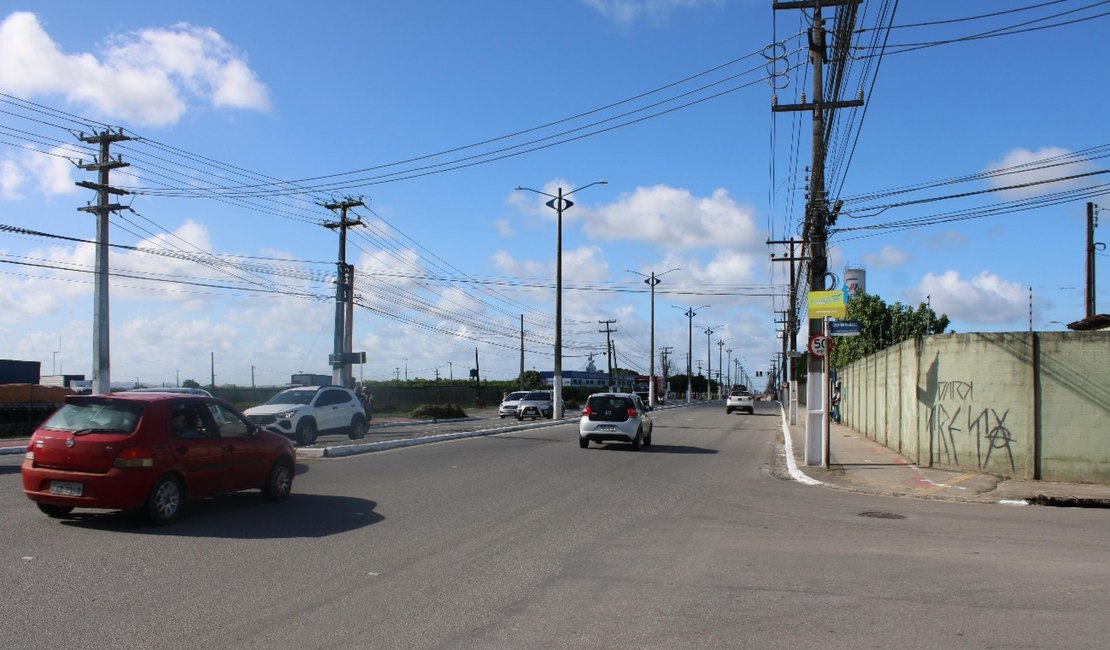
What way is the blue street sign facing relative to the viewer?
toward the camera

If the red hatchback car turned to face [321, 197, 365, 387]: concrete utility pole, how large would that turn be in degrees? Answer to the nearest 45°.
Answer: approximately 45° to its left

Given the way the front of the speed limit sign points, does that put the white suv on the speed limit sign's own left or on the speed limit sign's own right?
on the speed limit sign's own right

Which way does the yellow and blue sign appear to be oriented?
toward the camera

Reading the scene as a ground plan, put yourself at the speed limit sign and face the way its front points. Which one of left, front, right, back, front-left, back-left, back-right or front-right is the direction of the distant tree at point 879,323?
back

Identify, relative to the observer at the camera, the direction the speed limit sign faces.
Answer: facing the viewer

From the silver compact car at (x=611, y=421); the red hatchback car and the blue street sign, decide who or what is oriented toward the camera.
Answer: the blue street sign

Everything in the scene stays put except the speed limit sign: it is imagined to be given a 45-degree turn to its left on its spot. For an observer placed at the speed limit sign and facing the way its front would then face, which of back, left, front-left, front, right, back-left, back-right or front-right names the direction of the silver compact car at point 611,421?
back

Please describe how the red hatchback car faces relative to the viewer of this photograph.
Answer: facing away from the viewer and to the right of the viewer

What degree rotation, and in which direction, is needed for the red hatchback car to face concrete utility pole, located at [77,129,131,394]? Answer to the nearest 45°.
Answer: approximately 45° to its left

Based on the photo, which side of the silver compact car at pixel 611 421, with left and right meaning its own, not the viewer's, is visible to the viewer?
back

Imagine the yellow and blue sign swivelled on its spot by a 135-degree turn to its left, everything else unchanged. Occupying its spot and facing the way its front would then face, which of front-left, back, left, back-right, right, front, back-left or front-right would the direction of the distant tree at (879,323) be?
front-left

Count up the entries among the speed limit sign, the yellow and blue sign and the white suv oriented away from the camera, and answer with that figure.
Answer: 0

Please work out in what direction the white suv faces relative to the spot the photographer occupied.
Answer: facing the viewer and to the left of the viewer
